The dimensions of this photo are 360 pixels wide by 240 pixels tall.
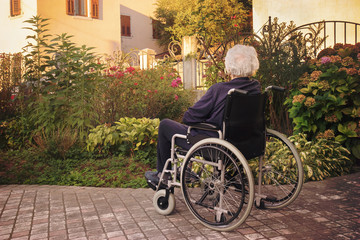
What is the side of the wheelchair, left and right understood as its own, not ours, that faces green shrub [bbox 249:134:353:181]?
right

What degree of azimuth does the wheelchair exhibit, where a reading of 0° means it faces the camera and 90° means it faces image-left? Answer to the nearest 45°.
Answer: approximately 135°

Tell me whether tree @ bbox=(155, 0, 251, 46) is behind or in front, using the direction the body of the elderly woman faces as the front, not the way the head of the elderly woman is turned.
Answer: in front

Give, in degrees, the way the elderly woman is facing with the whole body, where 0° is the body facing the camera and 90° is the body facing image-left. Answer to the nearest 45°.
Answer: approximately 135°

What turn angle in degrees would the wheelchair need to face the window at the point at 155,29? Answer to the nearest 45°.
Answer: approximately 45° to its right

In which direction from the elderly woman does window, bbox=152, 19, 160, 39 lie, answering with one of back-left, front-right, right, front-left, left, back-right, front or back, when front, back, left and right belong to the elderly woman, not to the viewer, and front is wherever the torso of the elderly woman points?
front-right

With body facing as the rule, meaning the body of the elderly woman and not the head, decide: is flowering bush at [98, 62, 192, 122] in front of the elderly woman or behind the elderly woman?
in front

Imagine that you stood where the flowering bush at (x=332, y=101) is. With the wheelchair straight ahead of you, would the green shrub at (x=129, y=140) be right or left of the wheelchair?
right

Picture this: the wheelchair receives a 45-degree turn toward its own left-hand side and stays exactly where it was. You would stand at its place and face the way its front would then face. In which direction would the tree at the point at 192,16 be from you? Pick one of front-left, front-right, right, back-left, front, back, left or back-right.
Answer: right
